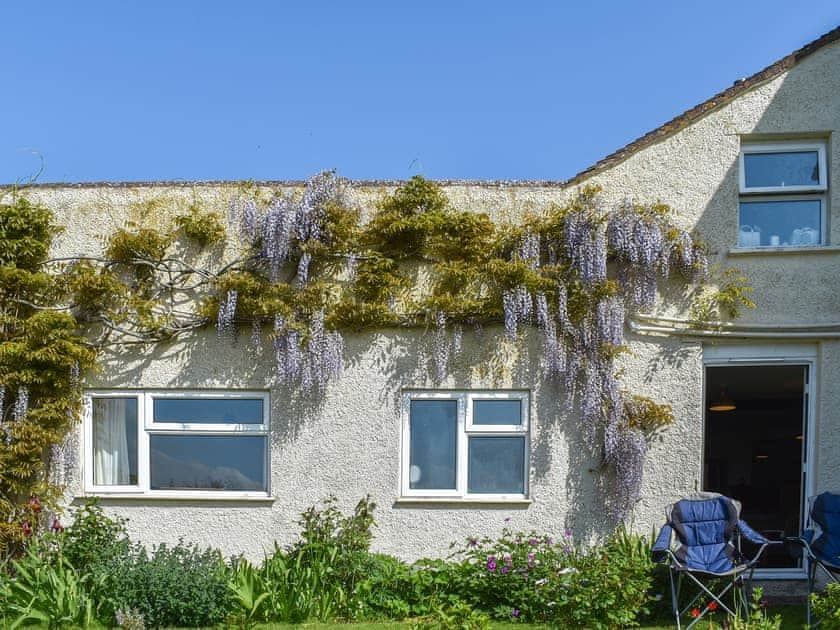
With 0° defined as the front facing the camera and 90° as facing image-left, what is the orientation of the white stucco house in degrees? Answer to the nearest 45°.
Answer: approximately 0°

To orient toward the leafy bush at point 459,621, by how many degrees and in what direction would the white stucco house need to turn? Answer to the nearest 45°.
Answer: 0° — it already faces it

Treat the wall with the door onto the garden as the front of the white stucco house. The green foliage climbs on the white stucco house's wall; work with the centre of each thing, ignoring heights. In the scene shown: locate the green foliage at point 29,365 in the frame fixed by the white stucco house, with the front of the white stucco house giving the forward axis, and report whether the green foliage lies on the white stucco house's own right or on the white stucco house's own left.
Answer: on the white stucco house's own right

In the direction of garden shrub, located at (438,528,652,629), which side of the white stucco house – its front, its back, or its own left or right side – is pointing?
front

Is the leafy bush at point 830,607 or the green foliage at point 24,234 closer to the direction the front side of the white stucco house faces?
the leafy bush
